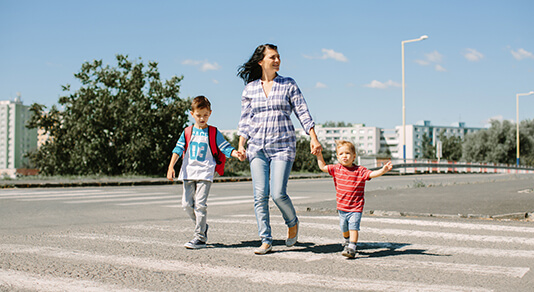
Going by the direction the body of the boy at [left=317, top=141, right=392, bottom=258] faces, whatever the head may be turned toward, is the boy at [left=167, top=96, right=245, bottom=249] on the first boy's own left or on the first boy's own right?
on the first boy's own right

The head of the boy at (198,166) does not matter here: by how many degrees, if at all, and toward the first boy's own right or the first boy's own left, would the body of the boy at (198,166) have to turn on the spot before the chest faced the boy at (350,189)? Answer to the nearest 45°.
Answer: approximately 45° to the first boy's own left

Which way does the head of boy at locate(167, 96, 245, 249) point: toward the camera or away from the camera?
toward the camera

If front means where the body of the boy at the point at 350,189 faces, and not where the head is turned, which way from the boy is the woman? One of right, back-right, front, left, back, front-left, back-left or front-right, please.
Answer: right

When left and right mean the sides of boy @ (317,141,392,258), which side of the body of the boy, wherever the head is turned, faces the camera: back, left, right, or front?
front

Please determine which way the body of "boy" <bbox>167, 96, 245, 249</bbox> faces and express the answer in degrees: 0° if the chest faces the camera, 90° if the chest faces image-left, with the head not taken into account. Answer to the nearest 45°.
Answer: approximately 0°

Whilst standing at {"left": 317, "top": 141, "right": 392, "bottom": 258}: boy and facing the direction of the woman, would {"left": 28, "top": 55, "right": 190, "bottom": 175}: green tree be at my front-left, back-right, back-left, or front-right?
front-right

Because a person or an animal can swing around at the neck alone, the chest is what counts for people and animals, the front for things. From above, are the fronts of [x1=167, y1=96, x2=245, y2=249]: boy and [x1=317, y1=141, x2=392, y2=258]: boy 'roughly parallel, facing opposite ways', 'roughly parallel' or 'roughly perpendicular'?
roughly parallel

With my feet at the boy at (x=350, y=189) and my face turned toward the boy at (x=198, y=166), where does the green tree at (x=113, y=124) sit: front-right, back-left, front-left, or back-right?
front-right

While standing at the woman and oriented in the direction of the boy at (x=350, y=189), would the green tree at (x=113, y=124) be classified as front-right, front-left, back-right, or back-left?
back-left

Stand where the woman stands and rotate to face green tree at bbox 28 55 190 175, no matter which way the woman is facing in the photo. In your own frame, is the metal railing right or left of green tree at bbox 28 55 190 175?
right

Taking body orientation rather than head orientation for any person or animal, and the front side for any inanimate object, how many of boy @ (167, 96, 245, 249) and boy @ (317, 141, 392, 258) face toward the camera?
2

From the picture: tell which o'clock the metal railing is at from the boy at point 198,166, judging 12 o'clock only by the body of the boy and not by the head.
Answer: The metal railing is roughly at 7 o'clock from the boy.

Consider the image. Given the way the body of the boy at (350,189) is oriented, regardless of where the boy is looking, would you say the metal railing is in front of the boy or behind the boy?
behind

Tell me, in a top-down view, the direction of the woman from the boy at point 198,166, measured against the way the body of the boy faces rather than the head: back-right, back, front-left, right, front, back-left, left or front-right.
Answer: front-left

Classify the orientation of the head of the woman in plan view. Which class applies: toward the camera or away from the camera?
toward the camera
